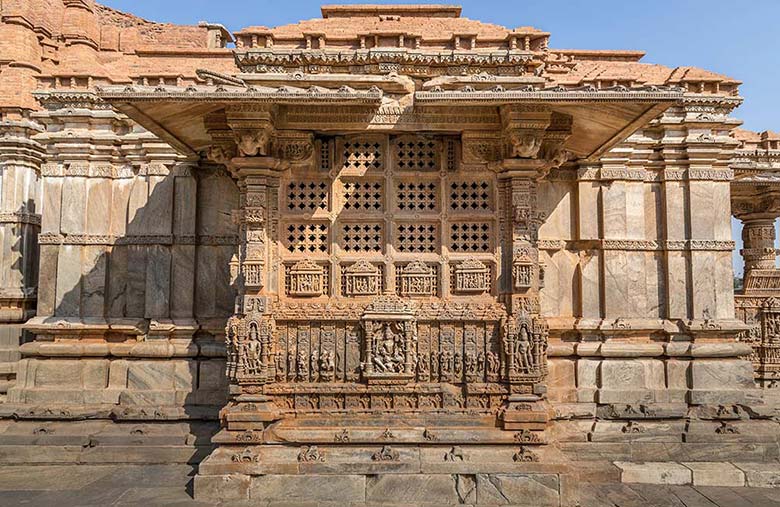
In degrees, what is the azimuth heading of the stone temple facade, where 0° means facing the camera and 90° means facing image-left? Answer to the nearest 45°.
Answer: approximately 0°
